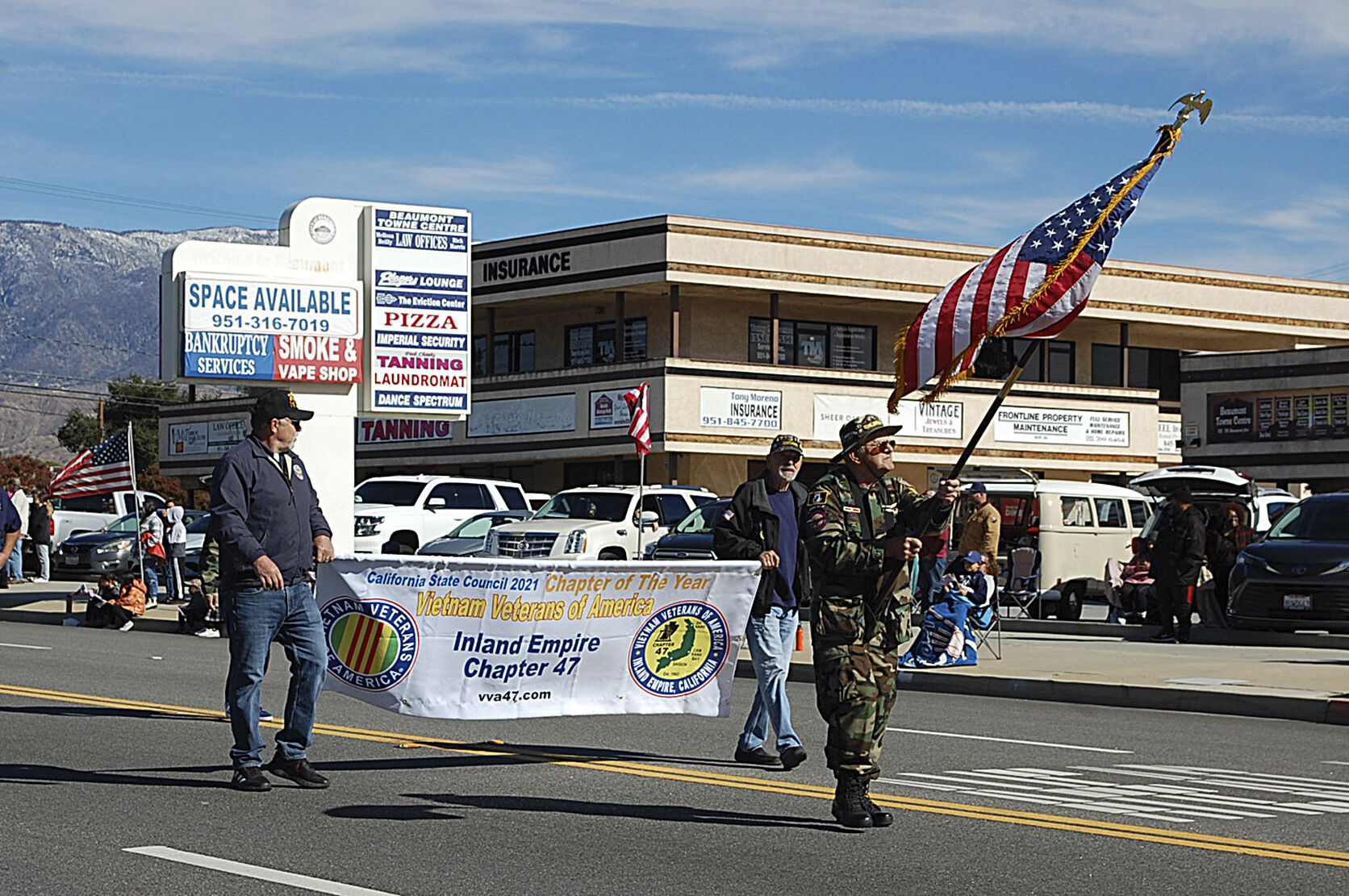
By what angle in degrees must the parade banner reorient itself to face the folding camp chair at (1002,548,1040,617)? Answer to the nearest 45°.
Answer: approximately 135° to its left

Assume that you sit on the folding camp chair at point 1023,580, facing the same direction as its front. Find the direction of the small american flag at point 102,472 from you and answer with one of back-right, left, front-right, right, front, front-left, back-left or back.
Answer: front-right

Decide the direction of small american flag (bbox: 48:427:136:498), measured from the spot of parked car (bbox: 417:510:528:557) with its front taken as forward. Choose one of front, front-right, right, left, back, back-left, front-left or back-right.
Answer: front-right

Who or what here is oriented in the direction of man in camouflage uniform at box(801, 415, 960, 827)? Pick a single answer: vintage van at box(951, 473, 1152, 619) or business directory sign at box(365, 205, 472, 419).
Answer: the business directory sign

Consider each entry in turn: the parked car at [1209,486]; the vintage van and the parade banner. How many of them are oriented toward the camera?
1

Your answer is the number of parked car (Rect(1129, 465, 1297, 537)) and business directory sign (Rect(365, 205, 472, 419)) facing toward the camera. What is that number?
1

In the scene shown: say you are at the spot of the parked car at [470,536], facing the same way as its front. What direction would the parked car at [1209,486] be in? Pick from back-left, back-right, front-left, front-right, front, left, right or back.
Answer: back-left

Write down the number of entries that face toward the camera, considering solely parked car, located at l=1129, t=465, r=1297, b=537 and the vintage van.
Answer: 0

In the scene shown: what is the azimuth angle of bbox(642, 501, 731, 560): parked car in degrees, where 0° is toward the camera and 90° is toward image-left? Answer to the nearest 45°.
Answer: approximately 45°

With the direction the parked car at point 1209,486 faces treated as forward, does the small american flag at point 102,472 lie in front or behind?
behind

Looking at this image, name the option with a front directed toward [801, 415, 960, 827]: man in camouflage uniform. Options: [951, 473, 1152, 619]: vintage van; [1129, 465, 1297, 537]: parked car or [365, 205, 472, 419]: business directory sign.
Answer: the business directory sign

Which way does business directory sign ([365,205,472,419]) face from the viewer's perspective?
toward the camera

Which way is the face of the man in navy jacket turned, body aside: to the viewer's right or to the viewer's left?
to the viewer's right

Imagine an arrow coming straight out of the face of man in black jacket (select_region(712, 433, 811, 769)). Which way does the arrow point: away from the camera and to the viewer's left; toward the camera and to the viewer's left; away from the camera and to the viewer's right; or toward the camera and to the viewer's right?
toward the camera and to the viewer's right

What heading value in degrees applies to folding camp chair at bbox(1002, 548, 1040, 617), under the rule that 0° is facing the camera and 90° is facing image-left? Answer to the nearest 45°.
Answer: approximately 45°

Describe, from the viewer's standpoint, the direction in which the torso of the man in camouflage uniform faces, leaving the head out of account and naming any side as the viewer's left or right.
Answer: facing the viewer and to the right of the viewer

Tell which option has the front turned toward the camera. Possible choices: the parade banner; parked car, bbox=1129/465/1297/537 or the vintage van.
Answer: the parade banner

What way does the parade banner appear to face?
toward the camera

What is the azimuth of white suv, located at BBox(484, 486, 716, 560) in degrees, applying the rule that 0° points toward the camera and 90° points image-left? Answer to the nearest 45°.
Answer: approximately 45°

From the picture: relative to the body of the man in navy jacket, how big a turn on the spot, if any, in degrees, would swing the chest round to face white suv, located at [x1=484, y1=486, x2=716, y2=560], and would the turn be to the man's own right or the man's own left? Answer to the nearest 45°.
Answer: approximately 135° to the man's own left
